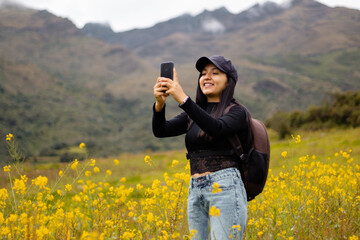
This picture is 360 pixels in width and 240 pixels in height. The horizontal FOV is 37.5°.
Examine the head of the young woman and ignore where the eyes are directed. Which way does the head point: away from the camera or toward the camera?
toward the camera
